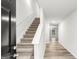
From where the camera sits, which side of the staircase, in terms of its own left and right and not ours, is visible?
front
